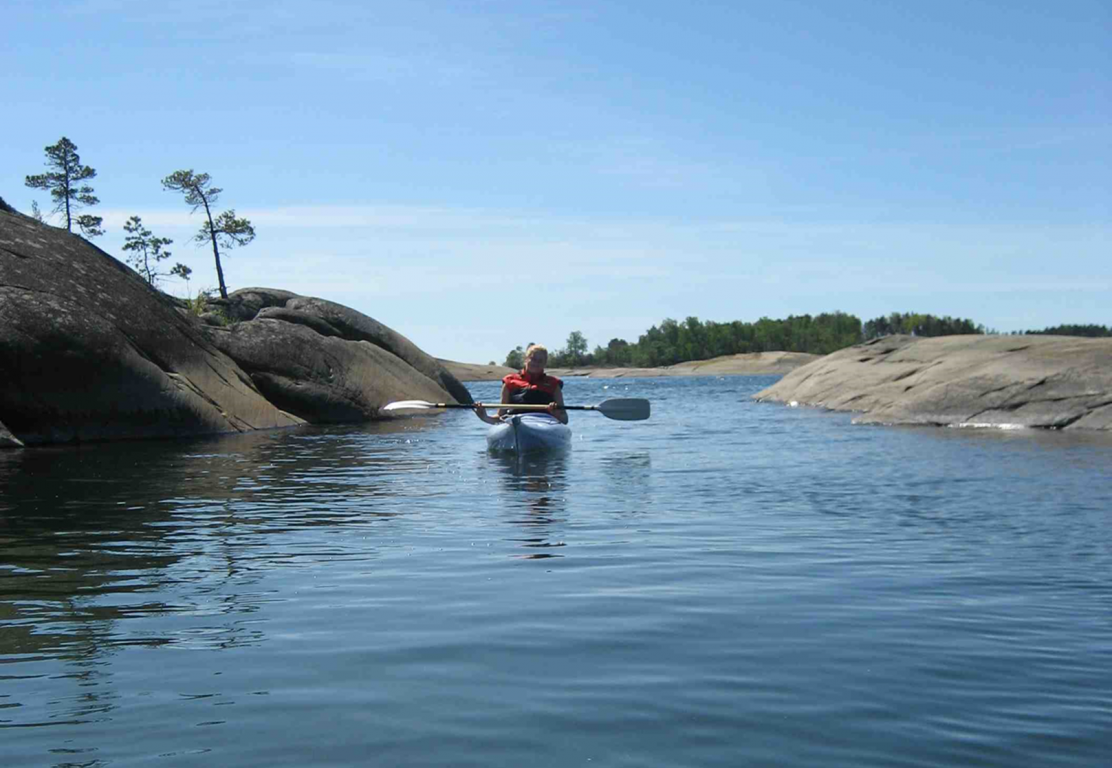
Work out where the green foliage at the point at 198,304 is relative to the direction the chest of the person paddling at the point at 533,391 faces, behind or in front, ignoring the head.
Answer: behind

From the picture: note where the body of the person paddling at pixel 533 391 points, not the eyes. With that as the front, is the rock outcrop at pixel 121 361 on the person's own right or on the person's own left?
on the person's own right

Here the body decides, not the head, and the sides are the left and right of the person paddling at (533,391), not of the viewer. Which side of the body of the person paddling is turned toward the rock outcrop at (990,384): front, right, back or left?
left

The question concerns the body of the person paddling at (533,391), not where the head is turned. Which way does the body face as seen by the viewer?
toward the camera
